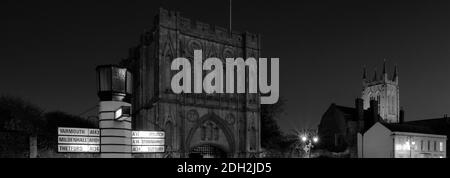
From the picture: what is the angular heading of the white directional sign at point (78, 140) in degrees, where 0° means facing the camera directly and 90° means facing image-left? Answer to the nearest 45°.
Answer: approximately 0°
